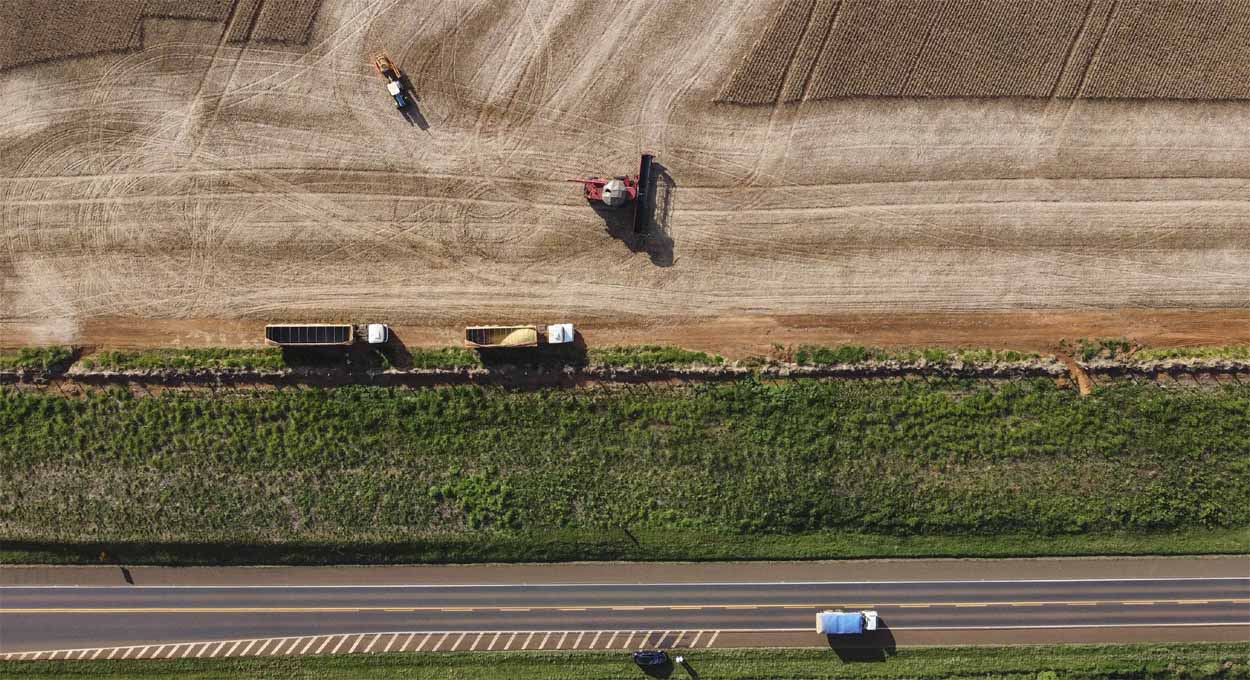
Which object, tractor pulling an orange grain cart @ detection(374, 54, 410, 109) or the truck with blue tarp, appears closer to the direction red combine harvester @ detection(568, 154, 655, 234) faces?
the truck with blue tarp

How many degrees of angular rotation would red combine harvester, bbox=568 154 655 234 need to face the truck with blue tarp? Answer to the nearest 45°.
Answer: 0° — it already faces it

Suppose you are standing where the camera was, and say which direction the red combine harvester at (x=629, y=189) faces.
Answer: facing to the right of the viewer

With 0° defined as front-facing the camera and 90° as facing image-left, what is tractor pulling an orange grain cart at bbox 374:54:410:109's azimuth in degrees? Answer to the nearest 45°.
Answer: approximately 315°

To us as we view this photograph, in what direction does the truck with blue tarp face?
facing to the right of the viewer

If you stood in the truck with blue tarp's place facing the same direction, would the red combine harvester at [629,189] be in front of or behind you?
behind

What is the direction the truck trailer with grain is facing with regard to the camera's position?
facing to the right of the viewer
